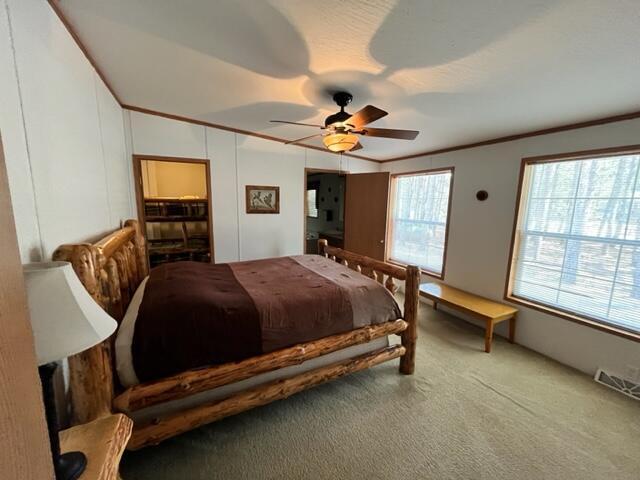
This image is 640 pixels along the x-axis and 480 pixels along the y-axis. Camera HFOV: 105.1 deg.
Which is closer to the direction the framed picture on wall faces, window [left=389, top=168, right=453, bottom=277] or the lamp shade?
the lamp shade

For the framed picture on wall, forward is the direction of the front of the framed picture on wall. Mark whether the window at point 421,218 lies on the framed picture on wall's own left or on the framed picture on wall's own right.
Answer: on the framed picture on wall's own left

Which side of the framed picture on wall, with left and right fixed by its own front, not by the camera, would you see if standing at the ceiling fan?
front

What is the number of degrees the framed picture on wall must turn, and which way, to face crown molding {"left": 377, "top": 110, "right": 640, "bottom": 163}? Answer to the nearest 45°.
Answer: approximately 45° to its left

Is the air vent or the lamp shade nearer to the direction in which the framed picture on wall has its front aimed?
the lamp shade

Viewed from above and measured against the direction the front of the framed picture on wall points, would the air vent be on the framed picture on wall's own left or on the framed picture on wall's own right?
on the framed picture on wall's own left

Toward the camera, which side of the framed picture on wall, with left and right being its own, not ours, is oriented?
front

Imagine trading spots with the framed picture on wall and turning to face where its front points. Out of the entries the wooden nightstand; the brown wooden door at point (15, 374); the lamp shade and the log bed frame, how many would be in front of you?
4

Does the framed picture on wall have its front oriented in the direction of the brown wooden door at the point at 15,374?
yes

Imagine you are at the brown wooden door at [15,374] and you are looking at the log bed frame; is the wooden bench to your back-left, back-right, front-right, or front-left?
front-right

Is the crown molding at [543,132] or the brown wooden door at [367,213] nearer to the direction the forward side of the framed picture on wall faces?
the crown molding

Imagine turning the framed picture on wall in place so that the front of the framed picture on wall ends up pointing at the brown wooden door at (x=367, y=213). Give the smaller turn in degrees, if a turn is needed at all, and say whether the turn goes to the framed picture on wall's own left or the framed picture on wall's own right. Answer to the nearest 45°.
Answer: approximately 90° to the framed picture on wall's own left

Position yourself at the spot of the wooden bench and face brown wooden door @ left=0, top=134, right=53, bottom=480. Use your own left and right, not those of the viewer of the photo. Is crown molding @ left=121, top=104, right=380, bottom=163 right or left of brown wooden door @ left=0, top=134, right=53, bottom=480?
right

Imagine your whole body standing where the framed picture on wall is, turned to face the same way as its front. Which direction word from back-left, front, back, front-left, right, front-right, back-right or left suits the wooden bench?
front-left
